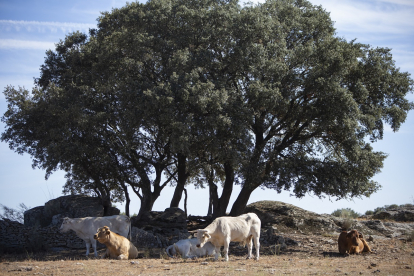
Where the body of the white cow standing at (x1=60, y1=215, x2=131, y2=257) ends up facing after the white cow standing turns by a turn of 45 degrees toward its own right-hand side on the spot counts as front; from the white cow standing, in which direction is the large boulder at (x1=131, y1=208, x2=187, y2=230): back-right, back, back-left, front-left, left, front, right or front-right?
right

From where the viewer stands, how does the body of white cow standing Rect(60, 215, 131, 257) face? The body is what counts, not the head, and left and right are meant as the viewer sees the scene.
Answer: facing to the left of the viewer

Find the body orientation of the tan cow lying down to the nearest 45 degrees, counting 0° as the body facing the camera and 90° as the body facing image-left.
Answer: approximately 45°

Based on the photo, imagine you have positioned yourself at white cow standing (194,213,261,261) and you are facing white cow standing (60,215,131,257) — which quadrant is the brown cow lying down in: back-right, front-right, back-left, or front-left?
back-right

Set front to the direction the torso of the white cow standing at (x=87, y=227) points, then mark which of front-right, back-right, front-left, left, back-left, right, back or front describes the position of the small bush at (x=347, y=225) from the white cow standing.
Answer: back

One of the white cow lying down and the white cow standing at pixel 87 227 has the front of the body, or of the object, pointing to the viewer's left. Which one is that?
the white cow standing

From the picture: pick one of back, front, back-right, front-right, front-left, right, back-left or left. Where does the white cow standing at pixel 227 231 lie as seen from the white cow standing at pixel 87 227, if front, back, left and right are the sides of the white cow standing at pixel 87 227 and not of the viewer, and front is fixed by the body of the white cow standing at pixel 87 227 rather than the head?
back-left
